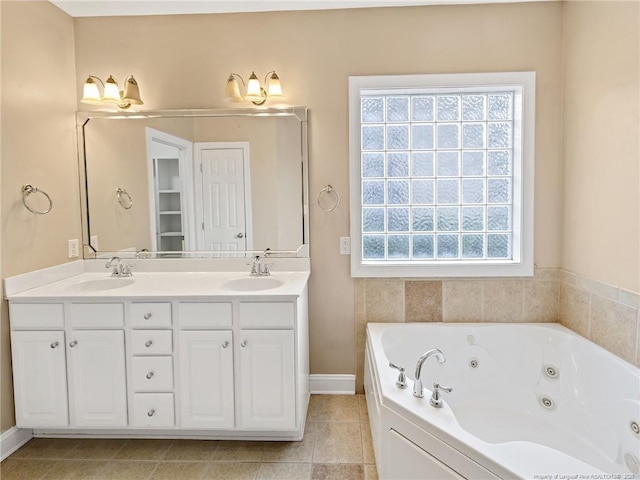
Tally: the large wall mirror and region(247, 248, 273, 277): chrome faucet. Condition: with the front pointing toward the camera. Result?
2

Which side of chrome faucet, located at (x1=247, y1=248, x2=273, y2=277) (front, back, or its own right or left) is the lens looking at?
front

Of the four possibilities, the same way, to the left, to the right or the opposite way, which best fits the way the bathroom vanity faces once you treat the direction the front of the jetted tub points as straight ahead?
to the left

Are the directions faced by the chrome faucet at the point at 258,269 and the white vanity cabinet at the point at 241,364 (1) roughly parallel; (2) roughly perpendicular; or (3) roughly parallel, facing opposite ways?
roughly parallel

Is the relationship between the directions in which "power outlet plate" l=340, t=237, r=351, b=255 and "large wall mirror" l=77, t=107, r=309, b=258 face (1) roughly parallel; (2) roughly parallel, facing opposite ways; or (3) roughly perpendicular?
roughly parallel

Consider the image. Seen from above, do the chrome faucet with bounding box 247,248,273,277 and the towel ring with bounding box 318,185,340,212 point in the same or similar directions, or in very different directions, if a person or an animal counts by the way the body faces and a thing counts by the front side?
same or similar directions

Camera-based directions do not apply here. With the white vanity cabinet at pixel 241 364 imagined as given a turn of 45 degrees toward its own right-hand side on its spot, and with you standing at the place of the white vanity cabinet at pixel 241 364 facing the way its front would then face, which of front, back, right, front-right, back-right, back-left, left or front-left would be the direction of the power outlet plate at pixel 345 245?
back

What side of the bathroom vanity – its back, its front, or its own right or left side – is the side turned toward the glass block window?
left

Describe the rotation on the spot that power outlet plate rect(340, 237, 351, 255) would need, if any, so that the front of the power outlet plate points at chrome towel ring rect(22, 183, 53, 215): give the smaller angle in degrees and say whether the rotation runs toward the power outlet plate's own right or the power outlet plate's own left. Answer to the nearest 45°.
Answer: approximately 90° to the power outlet plate's own right

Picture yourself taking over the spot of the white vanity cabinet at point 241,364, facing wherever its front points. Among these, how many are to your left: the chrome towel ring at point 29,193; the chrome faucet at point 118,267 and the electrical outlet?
0

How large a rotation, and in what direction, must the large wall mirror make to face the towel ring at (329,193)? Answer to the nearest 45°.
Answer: approximately 90° to its left

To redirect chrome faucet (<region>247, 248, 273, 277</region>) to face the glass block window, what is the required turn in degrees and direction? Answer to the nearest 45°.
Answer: approximately 90° to its left

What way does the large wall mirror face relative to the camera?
toward the camera
